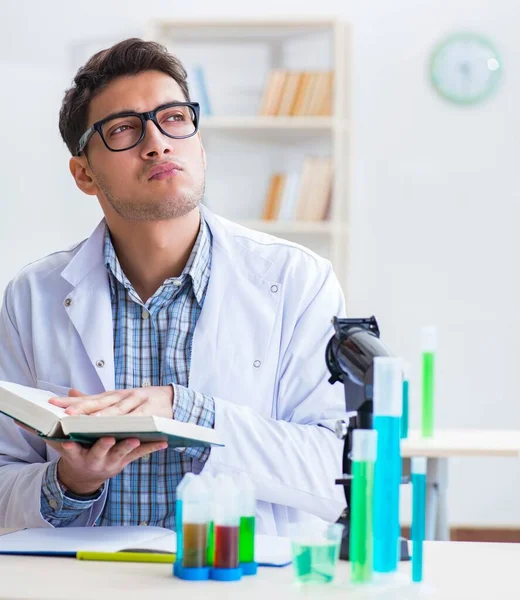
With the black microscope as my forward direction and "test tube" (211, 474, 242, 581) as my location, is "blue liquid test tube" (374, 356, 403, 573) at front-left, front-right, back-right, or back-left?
front-right

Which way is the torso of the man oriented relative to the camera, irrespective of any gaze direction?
toward the camera

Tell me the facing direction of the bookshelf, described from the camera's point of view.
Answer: facing the viewer

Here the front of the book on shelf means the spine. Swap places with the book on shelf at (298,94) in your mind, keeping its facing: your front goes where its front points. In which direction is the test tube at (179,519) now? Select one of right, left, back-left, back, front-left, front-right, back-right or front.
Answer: front

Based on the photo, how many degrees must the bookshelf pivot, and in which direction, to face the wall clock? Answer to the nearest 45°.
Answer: approximately 90° to its left

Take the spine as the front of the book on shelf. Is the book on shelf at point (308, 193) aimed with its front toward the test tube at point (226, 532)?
yes

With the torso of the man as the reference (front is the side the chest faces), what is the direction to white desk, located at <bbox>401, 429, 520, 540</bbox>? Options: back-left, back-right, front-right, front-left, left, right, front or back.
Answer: back-left

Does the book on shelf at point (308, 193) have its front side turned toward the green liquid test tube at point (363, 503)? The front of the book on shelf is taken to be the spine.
yes

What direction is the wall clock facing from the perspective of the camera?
toward the camera

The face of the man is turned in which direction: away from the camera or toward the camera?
toward the camera

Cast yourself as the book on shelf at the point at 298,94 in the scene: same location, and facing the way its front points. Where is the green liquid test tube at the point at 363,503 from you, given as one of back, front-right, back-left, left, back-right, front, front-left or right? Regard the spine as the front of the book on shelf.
front

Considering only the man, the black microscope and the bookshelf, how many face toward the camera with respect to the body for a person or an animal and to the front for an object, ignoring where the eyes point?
2

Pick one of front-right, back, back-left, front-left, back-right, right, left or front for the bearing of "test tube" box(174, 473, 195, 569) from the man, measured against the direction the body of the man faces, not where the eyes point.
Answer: front
